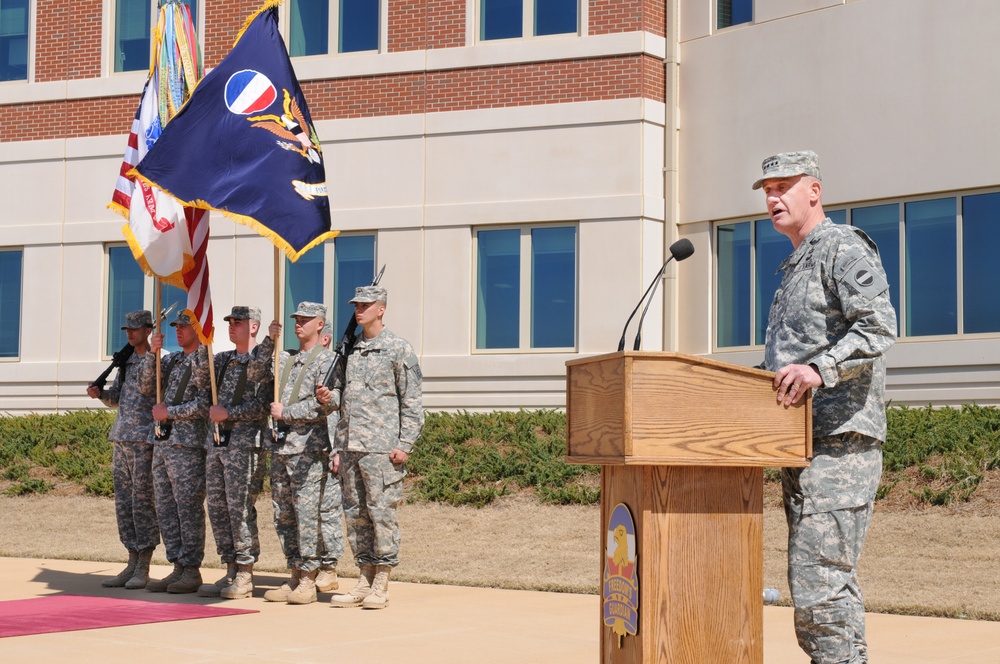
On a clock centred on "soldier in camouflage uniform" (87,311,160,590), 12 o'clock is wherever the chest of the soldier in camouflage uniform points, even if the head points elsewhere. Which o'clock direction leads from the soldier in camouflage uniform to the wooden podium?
The wooden podium is roughly at 10 o'clock from the soldier in camouflage uniform.

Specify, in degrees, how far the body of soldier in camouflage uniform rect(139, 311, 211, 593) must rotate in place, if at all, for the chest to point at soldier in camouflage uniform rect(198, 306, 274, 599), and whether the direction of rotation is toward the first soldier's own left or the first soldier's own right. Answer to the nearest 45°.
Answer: approximately 90° to the first soldier's own left

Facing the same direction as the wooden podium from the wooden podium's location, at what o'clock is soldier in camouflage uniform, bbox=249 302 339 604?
The soldier in camouflage uniform is roughly at 2 o'clock from the wooden podium.

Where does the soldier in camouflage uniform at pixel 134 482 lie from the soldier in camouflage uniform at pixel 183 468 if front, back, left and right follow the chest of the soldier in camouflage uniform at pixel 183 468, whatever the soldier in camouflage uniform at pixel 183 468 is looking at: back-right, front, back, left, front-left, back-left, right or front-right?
right

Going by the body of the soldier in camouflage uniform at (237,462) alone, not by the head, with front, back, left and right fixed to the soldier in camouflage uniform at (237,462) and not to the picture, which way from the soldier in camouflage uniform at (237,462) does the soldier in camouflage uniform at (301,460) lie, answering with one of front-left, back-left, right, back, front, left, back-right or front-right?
left
